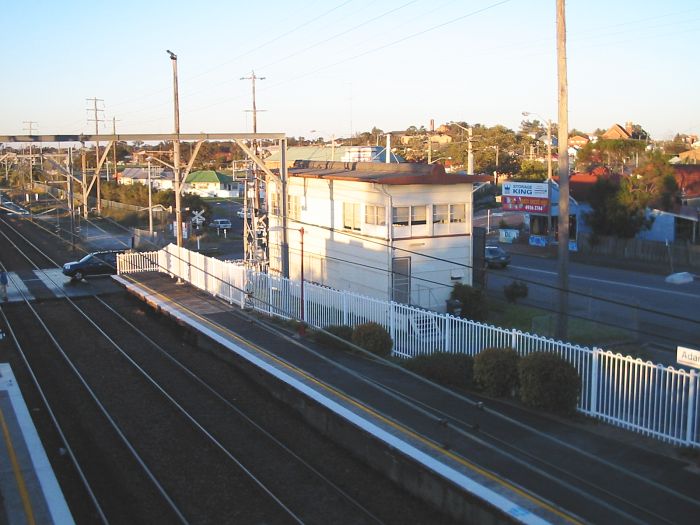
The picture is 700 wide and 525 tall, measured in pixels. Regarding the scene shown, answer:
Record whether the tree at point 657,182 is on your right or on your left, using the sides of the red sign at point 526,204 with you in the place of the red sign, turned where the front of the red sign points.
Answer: on your left

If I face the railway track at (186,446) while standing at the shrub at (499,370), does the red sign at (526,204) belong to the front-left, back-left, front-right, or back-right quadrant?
back-right

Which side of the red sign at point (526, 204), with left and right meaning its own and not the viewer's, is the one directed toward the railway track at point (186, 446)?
front

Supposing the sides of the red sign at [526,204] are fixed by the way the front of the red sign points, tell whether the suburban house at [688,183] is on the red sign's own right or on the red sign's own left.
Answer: on the red sign's own left

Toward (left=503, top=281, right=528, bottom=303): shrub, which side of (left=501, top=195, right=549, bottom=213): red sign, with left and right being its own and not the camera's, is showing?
front

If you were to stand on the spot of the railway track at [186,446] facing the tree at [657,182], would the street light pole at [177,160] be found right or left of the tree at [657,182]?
left

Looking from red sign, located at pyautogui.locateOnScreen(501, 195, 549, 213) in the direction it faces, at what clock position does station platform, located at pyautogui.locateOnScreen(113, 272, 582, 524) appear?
The station platform is roughly at 12 o'clock from the red sign.

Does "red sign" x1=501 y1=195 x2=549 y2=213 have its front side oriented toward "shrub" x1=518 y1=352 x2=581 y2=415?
yes

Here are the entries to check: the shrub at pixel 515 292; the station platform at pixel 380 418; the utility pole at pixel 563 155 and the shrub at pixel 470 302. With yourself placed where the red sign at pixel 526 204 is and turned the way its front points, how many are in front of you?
4

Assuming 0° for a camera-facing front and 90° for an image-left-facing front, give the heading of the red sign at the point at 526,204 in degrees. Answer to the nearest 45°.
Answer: approximately 0°

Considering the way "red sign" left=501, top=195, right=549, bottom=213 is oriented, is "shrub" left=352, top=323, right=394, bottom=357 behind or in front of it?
in front

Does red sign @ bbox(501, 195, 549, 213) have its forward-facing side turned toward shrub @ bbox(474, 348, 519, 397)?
yes
